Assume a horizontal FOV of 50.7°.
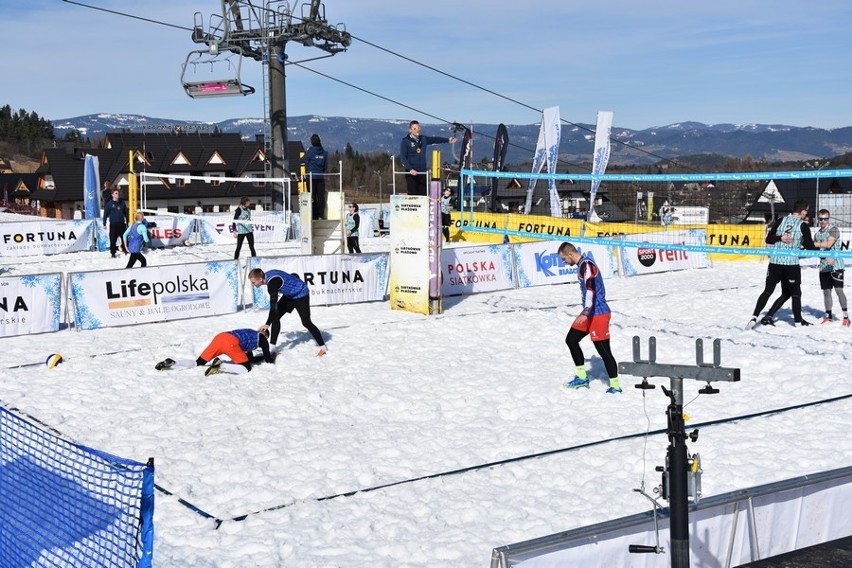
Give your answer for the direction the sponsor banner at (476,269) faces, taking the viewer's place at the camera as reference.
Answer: facing the viewer

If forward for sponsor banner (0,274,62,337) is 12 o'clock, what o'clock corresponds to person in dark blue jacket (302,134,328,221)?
The person in dark blue jacket is roughly at 8 o'clock from the sponsor banner.

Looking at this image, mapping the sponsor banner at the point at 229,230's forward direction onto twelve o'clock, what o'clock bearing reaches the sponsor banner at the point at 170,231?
the sponsor banner at the point at 170,231 is roughly at 2 o'clock from the sponsor banner at the point at 229,230.

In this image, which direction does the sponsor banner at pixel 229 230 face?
toward the camera

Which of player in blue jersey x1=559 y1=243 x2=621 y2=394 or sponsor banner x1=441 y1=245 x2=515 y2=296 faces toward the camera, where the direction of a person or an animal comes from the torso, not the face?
the sponsor banner

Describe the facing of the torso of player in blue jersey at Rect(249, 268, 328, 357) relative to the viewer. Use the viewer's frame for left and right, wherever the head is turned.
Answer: facing to the left of the viewer

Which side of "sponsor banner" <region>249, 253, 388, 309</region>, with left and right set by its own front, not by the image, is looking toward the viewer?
front

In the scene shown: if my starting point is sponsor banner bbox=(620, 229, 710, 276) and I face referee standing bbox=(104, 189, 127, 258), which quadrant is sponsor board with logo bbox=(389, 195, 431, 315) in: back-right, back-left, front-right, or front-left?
front-left

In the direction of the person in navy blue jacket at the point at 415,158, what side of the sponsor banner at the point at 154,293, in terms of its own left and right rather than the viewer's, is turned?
left

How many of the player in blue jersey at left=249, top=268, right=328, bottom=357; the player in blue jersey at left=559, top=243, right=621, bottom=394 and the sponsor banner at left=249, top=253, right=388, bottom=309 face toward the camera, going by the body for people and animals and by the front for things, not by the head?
1

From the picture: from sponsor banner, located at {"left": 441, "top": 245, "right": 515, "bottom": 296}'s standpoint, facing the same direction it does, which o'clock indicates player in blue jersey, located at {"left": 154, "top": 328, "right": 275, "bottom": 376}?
The player in blue jersey is roughly at 1 o'clock from the sponsor banner.

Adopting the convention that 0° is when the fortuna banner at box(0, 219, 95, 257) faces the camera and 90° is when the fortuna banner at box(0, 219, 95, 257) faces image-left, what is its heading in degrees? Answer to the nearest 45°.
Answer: approximately 0°

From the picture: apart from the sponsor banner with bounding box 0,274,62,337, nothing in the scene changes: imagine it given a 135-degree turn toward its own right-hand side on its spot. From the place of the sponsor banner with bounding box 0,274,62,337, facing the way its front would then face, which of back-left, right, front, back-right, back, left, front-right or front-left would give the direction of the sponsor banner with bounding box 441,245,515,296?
back-right

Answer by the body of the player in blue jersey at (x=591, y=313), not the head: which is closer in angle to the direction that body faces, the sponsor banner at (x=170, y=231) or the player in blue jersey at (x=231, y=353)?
the player in blue jersey

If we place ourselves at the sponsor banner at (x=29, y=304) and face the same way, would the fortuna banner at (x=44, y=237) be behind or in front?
behind

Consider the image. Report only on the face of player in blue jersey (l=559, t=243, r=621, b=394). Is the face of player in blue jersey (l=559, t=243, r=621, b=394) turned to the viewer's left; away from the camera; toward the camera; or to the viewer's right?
to the viewer's left

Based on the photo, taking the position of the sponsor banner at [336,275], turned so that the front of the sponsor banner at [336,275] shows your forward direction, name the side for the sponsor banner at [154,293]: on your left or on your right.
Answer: on your right

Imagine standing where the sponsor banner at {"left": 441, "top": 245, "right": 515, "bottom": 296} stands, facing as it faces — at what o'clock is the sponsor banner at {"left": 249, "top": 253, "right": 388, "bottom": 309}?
the sponsor banner at {"left": 249, "top": 253, "right": 388, "bottom": 309} is roughly at 2 o'clock from the sponsor banner at {"left": 441, "top": 245, "right": 515, "bottom": 296}.

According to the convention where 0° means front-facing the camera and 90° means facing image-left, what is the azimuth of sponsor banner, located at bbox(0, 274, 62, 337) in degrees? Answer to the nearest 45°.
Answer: approximately 0°
